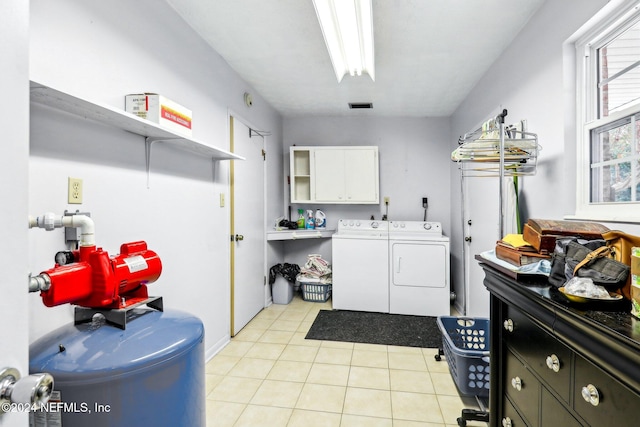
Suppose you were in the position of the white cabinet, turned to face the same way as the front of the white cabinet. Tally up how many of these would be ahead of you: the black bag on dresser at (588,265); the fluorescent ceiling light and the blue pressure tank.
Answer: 3

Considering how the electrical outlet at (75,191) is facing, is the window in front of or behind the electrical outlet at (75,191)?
in front

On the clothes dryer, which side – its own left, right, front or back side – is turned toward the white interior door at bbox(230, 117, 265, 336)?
right

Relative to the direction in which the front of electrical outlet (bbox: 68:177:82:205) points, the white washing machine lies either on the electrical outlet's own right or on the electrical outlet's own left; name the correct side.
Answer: on the electrical outlet's own left

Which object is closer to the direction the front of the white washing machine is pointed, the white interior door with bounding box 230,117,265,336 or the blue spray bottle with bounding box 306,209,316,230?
the white interior door

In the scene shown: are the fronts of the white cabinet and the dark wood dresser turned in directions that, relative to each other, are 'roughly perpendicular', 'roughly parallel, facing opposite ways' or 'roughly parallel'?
roughly perpendicular

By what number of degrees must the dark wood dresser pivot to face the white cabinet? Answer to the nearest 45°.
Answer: approximately 90° to its right

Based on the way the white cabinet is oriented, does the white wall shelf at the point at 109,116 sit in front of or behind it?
in front

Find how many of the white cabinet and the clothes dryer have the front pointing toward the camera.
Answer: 2

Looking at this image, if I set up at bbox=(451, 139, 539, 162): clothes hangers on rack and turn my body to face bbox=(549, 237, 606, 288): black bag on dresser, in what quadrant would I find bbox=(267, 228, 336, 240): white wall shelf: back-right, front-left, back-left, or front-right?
back-right

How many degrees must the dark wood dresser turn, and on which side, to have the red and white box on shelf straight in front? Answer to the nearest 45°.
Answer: approximately 45° to its right
